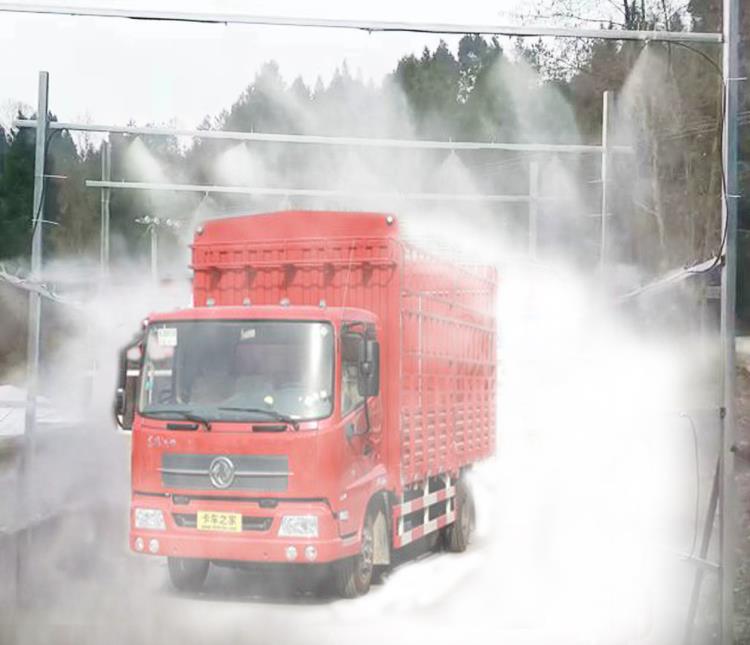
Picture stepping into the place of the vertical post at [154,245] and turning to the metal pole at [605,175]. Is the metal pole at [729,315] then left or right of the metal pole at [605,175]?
right

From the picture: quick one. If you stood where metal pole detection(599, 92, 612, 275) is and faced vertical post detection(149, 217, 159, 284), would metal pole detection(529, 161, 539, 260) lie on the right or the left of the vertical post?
right

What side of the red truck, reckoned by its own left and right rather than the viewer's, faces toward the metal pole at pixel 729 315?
left

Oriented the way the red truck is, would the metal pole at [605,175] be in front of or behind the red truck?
behind

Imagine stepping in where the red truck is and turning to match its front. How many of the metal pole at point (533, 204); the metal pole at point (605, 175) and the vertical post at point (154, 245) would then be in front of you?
0

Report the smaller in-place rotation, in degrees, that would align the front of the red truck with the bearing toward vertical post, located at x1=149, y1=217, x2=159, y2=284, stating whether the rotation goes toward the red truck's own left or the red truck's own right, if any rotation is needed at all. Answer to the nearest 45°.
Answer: approximately 135° to the red truck's own right

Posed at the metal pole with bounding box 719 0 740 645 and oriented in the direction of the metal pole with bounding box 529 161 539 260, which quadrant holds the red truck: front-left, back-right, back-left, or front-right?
front-left

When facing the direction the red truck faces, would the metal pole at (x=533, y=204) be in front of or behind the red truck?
behind

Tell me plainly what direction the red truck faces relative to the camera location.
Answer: facing the viewer and to the left of the viewer
